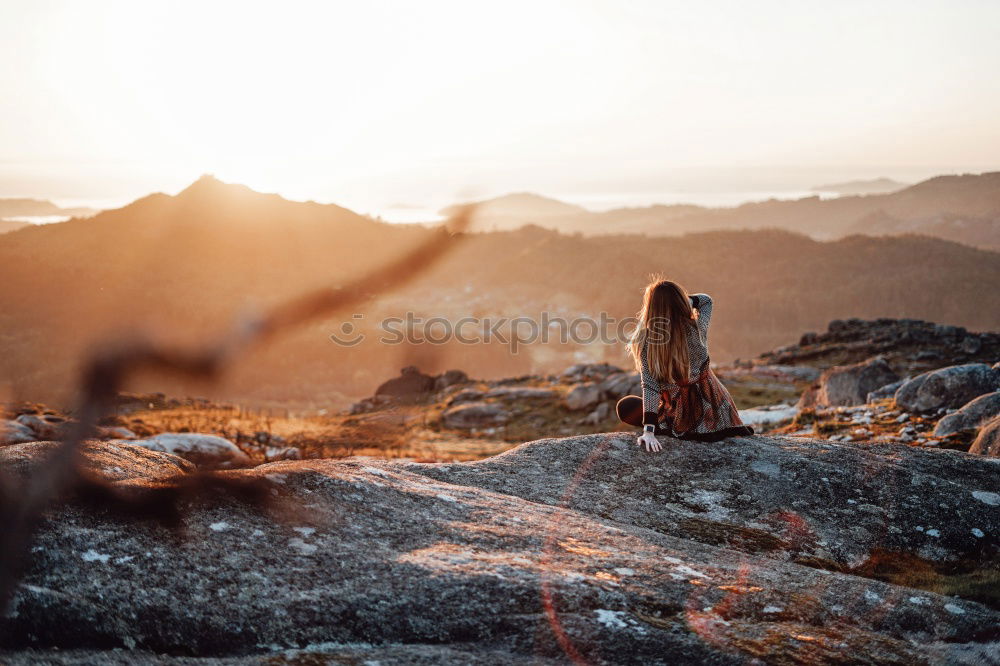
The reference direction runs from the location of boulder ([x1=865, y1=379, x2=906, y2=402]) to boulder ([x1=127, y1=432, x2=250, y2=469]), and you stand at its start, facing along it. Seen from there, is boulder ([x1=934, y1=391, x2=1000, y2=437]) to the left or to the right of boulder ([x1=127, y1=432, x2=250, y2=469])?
left

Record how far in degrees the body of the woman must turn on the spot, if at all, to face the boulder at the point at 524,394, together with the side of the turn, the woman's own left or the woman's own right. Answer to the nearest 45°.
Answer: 0° — they already face it

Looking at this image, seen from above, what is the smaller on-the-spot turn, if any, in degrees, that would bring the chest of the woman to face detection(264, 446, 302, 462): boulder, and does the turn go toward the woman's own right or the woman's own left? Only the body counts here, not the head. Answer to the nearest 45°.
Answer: approximately 45° to the woman's own left

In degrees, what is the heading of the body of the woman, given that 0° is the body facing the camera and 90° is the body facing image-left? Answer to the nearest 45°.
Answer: approximately 180°

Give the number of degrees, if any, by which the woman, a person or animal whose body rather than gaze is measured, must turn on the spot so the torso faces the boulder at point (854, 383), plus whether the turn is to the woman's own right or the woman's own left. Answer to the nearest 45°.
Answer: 0° — they already face it
